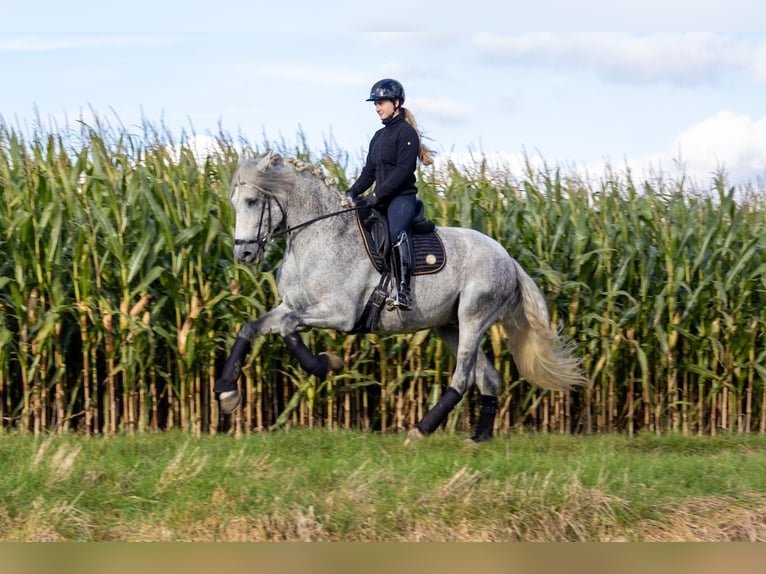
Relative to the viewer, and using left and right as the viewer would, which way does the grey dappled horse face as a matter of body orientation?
facing to the left of the viewer
